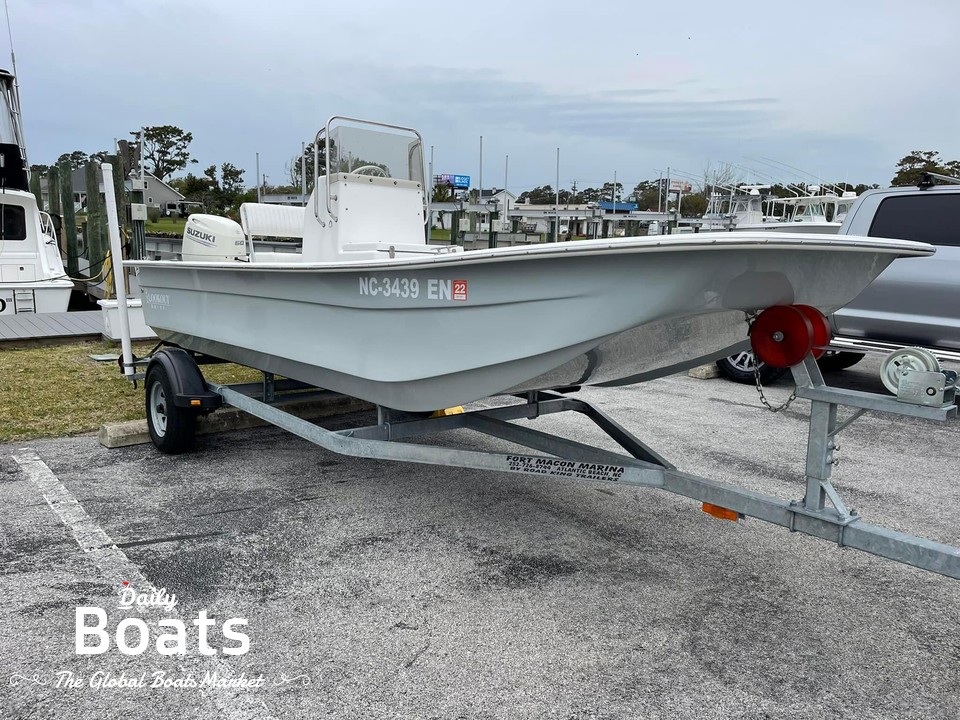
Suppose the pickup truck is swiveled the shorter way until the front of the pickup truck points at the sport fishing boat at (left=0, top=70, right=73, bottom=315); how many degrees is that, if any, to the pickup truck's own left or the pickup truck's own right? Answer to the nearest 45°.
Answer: approximately 135° to the pickup truck's own right

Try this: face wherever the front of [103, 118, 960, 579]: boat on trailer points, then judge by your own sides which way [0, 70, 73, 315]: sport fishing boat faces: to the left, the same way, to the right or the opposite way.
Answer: the opposite way

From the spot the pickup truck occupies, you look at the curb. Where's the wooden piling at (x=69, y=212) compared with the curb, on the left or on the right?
right

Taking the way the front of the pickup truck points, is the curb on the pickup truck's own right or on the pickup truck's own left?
on the pickup truck's own right

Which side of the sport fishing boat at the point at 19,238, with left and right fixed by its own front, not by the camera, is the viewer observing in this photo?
back

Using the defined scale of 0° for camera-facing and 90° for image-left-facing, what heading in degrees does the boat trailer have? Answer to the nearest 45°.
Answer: approximately 315°

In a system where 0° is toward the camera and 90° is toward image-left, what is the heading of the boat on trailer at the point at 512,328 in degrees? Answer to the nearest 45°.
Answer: approximately 315°

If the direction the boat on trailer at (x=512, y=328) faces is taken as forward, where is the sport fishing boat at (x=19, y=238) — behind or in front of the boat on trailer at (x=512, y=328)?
behind

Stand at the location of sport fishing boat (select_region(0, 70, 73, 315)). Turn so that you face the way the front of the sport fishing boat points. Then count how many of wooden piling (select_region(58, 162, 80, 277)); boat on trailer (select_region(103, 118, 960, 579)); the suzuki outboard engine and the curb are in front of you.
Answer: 1

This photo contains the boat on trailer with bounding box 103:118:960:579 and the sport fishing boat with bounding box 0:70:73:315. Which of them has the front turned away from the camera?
the sport fishing boat

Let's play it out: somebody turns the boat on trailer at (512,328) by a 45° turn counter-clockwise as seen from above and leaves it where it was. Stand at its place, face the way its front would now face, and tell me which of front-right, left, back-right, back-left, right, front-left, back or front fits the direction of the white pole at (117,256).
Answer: back-left

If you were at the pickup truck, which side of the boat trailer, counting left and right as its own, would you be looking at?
left

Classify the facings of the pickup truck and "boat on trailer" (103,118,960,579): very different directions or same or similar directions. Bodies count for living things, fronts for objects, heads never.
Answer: same or similar directions

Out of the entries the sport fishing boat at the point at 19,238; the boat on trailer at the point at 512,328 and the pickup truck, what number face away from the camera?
1

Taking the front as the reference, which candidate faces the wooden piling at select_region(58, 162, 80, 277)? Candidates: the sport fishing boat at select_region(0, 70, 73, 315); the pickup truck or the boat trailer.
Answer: the sport fishing boat
